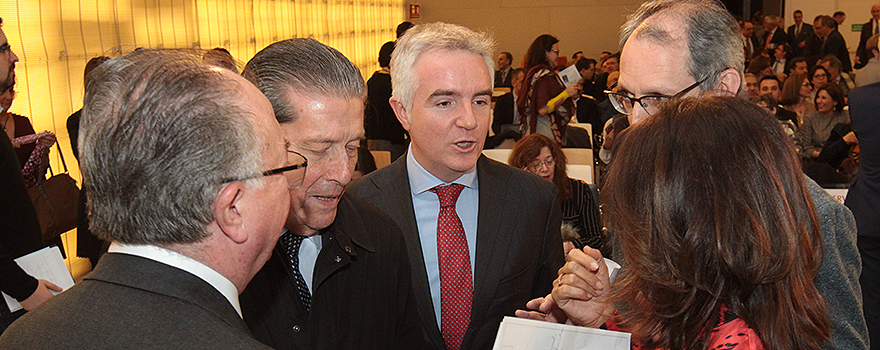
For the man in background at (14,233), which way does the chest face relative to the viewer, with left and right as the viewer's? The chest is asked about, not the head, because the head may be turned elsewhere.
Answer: facing to the right of the viewer

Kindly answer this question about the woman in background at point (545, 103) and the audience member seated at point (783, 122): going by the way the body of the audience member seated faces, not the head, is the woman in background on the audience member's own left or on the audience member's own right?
on the audience member's own right

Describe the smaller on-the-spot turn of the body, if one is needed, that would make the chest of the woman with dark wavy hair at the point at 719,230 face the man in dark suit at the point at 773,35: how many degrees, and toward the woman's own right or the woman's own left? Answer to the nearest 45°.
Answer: approximately 45° to the woman's own right

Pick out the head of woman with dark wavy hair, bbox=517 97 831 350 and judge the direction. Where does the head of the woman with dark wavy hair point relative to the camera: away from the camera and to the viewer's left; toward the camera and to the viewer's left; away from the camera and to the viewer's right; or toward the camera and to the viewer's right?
away from the camera and to the viewer's left

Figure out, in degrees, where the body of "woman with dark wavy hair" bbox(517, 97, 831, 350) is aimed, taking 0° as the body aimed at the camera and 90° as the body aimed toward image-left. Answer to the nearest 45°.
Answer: approximately 135°

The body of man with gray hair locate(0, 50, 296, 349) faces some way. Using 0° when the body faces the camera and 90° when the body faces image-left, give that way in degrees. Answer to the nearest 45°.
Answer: approximately 225°
